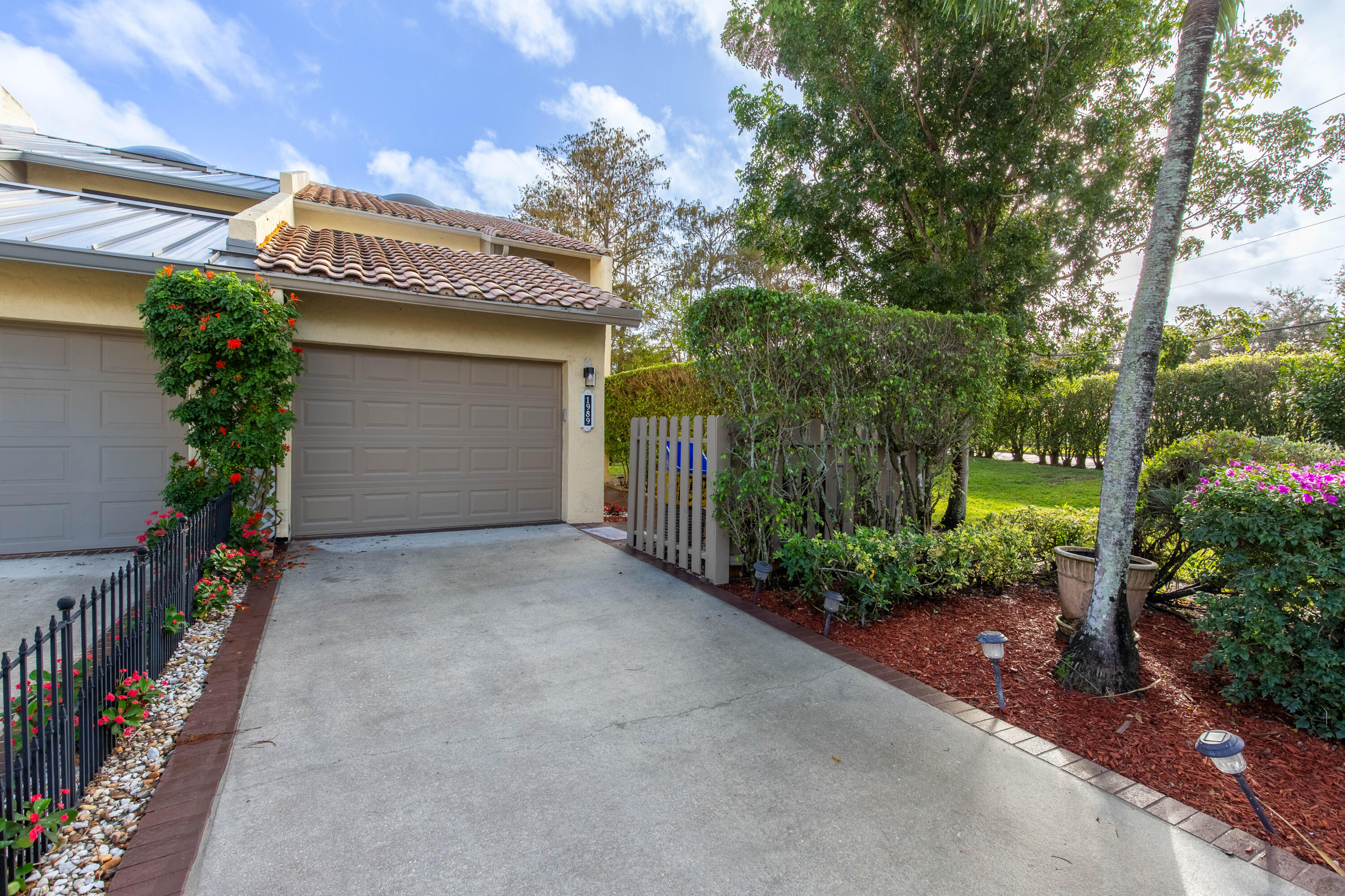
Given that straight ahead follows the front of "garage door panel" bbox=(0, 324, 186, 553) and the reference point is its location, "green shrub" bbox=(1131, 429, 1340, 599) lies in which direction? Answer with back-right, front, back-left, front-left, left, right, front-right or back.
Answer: front-left

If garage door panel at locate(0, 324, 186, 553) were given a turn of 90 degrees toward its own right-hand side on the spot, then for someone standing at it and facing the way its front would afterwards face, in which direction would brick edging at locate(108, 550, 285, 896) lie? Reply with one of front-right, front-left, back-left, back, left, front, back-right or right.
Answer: left

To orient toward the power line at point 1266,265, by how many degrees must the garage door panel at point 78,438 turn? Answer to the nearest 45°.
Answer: approximately 90° to its left

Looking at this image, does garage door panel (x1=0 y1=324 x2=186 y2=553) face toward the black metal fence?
yes

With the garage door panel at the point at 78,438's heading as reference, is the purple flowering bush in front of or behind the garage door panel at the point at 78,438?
in front

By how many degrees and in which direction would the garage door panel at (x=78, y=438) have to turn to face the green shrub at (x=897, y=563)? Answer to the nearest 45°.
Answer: approximately 45° to its left

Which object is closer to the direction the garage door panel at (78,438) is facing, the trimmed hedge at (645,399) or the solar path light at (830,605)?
the solar path light

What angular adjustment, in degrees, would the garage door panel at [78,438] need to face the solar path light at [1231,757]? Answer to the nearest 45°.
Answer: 0° — it already faces it

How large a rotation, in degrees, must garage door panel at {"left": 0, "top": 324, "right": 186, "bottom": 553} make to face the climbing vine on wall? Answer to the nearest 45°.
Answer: approximately 45° to its left

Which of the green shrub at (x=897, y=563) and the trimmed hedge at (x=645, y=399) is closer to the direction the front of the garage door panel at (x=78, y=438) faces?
the green shrub

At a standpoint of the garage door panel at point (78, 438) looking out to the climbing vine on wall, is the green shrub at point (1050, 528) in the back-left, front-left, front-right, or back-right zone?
front-right

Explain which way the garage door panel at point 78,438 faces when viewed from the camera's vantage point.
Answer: facing the viewer

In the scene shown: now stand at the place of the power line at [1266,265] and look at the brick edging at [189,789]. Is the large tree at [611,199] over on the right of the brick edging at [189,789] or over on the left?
right

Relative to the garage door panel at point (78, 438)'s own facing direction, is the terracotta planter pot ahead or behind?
ahead
